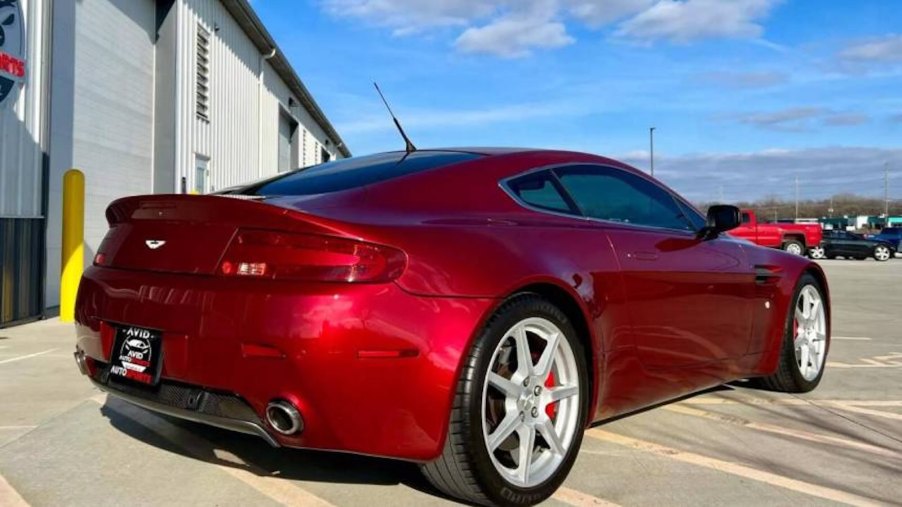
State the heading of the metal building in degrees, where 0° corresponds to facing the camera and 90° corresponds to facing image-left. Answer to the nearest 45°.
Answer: approximately 315°

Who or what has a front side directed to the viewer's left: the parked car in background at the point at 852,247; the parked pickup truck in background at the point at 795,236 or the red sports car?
the parked pickup truck in background at the point at 795,236

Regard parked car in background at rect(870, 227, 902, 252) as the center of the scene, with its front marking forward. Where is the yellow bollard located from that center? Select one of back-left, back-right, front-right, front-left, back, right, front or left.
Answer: left

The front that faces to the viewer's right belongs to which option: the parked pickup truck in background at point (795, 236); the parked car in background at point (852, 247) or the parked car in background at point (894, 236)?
the parked car in background at point (852, 247)

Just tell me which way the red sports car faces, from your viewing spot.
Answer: facing away from the viewer and to the right of the viewer

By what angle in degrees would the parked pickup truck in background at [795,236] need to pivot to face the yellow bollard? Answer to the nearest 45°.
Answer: approximately 90° to its left

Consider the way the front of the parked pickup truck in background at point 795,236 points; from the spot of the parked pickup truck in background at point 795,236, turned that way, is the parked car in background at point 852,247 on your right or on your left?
on your right

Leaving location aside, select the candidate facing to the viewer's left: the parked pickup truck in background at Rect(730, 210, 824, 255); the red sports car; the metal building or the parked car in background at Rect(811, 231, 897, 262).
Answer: the parked pickup truck in background at Rect(730, 210, 824, 255)

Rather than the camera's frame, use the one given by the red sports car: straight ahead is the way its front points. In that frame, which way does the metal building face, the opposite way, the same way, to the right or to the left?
to the right

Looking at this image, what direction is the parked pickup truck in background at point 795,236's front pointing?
to the viewer's left
